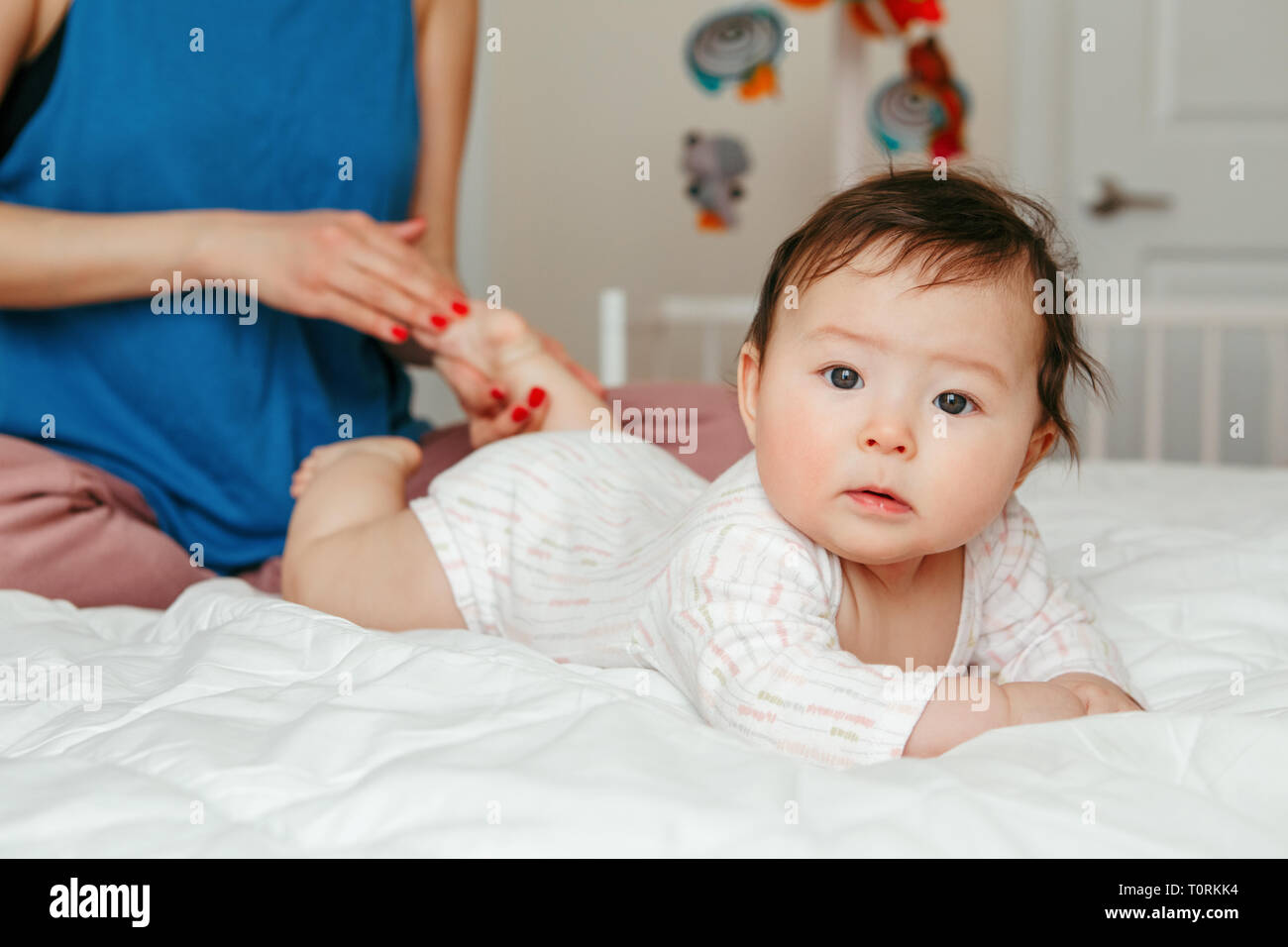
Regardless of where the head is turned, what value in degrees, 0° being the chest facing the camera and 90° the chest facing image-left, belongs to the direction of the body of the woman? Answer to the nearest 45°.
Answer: approximately 315°

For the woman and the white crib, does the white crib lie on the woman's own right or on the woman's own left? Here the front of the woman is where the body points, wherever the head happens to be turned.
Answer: on the woman's own left

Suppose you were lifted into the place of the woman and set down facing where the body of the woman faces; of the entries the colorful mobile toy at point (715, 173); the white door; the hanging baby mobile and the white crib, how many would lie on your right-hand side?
0

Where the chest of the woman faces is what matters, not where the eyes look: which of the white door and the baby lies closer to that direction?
the baby

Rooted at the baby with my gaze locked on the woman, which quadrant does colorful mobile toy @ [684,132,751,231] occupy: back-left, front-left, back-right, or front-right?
front-right

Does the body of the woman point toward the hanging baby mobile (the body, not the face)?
no

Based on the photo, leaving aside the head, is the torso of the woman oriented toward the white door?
no

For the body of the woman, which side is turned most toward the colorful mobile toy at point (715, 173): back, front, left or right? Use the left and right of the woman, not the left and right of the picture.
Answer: left
